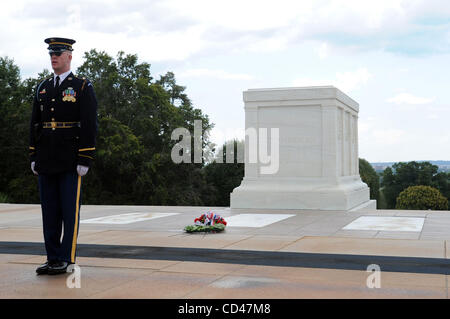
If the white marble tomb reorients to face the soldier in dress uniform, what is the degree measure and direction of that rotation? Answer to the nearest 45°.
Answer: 0° — it already faces them

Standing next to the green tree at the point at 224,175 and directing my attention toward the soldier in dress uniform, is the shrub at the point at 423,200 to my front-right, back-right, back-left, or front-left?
back-left

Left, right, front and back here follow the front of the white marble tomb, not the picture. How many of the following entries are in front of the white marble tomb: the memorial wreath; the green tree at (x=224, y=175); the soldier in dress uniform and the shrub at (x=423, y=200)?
2

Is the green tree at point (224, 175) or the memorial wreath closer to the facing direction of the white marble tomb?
the memorial wreath

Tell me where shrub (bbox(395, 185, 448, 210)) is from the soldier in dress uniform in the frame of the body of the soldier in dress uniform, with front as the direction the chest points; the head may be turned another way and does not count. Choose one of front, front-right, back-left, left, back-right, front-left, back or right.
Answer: back

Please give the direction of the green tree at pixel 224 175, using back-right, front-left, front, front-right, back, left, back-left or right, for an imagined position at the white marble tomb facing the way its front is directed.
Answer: back

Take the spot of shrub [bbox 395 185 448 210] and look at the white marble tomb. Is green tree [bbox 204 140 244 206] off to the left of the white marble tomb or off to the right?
right

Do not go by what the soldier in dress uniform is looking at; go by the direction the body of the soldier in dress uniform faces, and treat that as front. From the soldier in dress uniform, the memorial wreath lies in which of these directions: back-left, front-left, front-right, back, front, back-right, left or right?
back

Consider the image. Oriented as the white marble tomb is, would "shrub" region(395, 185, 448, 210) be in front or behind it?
behind

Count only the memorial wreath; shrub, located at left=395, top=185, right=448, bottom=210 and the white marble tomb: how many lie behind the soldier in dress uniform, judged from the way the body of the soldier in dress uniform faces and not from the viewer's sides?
3

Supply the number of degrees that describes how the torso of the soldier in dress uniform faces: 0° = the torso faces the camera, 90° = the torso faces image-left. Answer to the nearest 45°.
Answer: approximately 45°

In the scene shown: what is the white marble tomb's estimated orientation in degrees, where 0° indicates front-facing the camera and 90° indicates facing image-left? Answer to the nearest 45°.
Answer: approximately 0°
